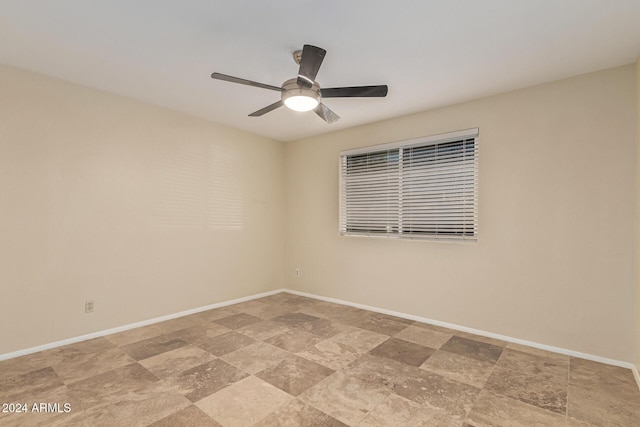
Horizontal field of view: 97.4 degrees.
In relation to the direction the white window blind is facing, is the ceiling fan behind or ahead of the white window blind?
ahead

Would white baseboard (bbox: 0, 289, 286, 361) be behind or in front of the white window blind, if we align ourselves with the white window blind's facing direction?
in front

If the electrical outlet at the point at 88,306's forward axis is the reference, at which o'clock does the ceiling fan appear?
The ceiling fan is roughly at 11 o'clock from the electrical outlet.

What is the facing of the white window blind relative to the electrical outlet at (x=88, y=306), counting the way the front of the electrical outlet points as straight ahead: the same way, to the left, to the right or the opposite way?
to the right

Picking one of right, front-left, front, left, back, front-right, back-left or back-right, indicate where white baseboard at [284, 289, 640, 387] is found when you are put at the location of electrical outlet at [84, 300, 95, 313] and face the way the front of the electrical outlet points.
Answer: front-left

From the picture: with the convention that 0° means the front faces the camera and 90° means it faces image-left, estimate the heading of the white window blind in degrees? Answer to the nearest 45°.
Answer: approximately 45°

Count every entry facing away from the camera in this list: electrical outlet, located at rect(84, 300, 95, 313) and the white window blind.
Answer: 0

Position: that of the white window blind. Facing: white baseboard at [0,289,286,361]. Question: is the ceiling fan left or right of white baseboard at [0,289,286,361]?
left

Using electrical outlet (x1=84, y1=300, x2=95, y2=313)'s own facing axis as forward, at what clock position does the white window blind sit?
The white window blind is roughly at 10 o'clock from the electrical outlet.
